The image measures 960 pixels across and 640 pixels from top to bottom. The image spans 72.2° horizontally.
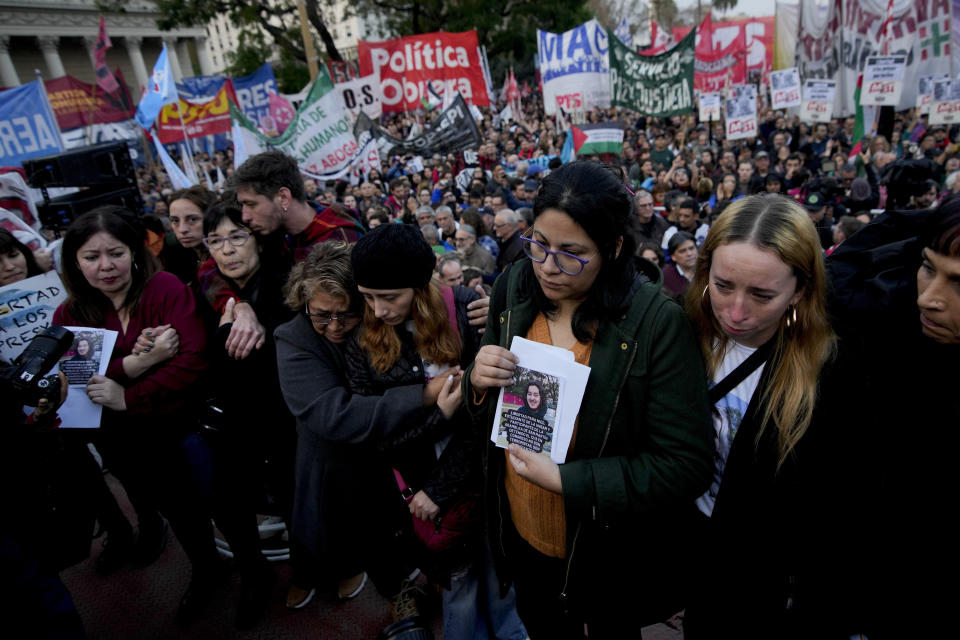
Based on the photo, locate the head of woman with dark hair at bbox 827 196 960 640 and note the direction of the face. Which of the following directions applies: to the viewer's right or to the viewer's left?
to the viewer's left

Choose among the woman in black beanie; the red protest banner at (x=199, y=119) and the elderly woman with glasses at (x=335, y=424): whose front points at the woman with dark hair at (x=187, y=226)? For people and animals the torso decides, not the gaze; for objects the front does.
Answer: the red protest banner

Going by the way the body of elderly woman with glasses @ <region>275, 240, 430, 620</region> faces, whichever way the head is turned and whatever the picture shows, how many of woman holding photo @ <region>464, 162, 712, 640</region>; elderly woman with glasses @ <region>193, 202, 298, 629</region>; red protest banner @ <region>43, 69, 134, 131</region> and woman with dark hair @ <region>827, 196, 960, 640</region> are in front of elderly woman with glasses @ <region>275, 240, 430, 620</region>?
2

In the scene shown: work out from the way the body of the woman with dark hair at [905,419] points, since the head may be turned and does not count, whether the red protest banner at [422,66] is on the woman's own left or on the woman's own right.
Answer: on the woman's own right

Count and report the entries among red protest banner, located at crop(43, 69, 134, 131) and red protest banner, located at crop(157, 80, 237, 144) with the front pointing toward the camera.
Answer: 2

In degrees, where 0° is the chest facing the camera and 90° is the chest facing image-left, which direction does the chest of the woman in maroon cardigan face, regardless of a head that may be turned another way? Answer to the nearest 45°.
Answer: approximately 45°

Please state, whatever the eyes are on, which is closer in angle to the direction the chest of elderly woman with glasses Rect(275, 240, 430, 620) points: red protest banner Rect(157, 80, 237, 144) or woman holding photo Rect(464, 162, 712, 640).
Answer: the woman holding photo

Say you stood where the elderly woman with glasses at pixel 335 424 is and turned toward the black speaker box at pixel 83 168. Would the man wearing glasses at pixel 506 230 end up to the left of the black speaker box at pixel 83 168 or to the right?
right

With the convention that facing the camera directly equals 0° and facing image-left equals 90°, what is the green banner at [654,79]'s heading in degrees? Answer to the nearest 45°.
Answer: approximately 0°

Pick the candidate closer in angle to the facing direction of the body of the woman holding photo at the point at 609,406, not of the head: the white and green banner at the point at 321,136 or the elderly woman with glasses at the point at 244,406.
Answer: the elderly woman with glasses
